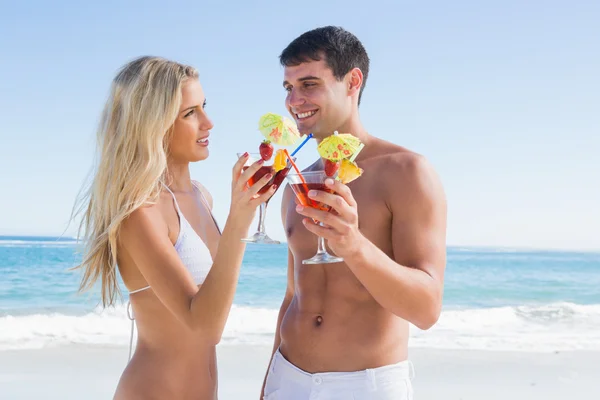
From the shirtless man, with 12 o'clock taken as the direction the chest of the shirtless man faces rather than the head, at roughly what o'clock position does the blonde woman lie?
The blonde woman is roughly at 2 o'clock from the shirtless man.

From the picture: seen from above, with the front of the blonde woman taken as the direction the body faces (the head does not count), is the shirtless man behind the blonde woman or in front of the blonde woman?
in front

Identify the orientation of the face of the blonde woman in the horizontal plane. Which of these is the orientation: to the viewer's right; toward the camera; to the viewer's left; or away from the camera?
to the viewer's right

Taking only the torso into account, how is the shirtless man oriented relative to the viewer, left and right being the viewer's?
facing the viewer and to the left of the viewer

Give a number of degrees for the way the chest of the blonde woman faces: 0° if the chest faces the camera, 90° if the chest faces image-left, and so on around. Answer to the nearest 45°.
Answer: approximately 270°

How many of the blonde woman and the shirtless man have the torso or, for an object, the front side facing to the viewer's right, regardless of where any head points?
1
